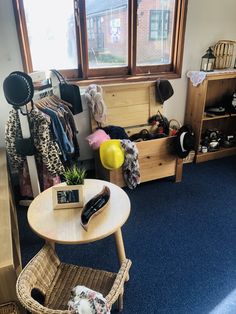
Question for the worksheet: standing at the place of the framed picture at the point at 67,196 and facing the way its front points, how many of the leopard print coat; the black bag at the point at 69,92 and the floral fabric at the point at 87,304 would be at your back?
2

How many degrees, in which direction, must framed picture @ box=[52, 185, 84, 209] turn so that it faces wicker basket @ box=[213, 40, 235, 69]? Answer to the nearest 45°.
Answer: approximately 135° to its left

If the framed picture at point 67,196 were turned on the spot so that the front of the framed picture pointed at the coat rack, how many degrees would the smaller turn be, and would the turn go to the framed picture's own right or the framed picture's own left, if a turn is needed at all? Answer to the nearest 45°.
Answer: approximately 180°

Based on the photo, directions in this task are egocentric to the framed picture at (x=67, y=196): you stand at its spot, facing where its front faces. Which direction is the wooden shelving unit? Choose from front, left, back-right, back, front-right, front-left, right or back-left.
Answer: back-left

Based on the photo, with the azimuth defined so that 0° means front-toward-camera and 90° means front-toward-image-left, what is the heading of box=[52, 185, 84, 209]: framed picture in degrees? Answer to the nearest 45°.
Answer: approximately 0°

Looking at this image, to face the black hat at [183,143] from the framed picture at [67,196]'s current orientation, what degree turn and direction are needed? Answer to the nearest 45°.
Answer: approximately 135° to its left

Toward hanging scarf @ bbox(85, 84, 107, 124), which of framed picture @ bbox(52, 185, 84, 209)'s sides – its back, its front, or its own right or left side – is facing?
back
